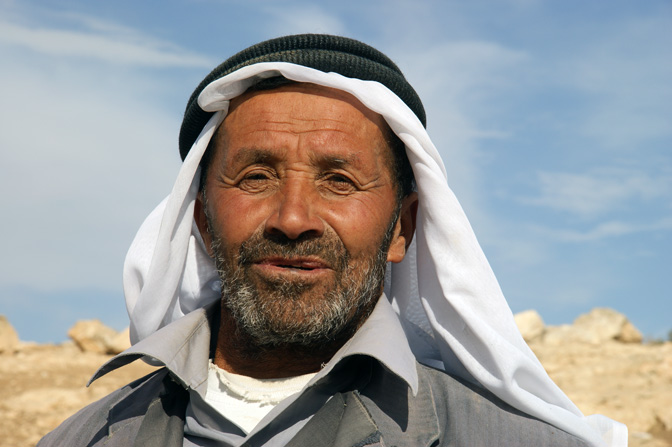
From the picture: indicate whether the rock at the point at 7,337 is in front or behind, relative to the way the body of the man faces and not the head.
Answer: behind

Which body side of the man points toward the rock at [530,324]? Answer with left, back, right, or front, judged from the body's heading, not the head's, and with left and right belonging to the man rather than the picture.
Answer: back

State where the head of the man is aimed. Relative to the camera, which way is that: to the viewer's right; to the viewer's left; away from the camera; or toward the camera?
toward the camera

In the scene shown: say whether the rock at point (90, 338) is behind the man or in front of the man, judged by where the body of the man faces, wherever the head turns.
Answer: behind

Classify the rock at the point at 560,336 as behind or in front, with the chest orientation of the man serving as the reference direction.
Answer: behind

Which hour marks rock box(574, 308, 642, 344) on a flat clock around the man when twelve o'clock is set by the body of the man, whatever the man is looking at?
The rock is roughly at 7 o'clock from the man.

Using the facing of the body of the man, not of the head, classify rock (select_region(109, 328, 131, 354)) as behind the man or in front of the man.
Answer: behind

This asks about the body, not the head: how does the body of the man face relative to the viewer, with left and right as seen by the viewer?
facing the viewer

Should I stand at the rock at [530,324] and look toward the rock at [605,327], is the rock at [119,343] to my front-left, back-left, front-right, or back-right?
back-right
